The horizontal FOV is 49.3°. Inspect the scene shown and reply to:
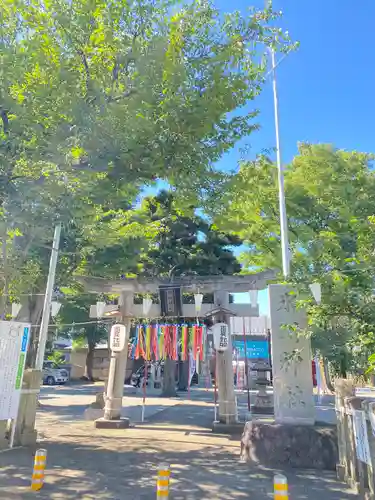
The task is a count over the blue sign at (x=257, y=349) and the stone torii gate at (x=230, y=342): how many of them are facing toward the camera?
2

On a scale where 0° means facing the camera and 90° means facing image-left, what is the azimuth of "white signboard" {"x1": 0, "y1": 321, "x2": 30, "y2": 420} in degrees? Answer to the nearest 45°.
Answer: approximately 0°

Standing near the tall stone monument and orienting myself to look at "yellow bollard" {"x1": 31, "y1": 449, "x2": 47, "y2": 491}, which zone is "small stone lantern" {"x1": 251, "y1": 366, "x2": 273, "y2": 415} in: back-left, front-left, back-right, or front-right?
back-right

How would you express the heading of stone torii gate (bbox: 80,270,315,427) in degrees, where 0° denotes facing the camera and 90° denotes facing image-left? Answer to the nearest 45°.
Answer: approximately 0°

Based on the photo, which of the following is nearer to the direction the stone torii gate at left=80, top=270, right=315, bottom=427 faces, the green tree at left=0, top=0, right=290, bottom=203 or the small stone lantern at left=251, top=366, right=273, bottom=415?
the green tree

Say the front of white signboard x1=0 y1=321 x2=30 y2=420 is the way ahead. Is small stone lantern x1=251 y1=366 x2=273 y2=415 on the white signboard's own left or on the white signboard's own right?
on the white signboard's own left

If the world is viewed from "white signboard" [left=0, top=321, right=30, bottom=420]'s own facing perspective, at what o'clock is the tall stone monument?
The tall stone monument is roughly at 10 o'clock from the white signboard.

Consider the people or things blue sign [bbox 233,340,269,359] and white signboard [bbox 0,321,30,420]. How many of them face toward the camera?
2

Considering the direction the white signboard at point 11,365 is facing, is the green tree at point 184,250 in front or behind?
behind
